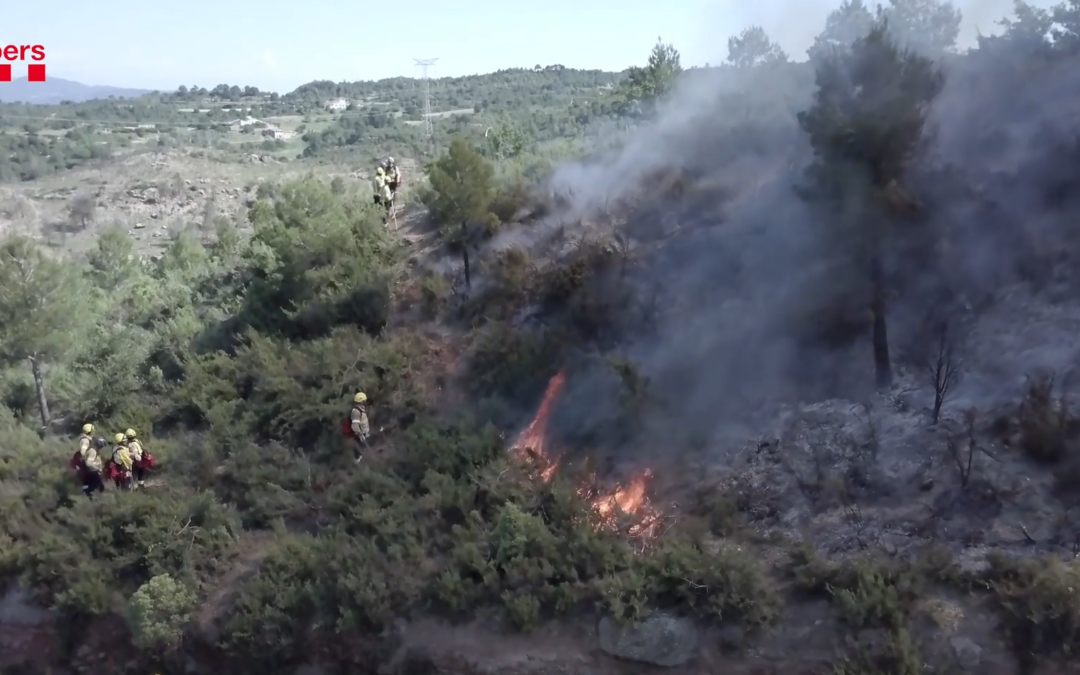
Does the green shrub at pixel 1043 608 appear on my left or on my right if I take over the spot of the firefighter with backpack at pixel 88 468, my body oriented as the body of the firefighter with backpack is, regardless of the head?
on my right

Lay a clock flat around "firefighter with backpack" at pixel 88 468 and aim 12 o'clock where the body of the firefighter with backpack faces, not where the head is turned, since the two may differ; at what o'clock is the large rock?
The large rock is roughly at 2 o'clock from the firefighter with backpack.

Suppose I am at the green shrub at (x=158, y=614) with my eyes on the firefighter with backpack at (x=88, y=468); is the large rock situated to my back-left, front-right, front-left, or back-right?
back-right

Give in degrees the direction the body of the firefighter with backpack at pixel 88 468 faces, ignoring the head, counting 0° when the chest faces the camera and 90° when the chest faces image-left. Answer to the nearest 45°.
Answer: approximately 270°
